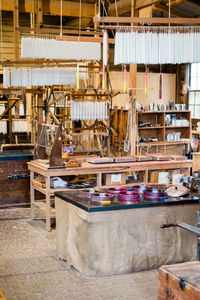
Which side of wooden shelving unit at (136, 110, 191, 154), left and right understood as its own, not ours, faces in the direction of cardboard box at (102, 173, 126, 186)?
front

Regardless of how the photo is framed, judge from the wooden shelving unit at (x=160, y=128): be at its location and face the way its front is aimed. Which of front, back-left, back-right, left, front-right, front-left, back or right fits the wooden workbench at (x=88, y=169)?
front

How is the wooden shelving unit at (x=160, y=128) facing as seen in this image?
toward the camera

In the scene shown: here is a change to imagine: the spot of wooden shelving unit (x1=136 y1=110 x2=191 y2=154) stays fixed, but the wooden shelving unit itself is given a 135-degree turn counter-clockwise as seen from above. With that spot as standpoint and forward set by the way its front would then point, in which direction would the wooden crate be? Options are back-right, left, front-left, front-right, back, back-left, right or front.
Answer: back-right
